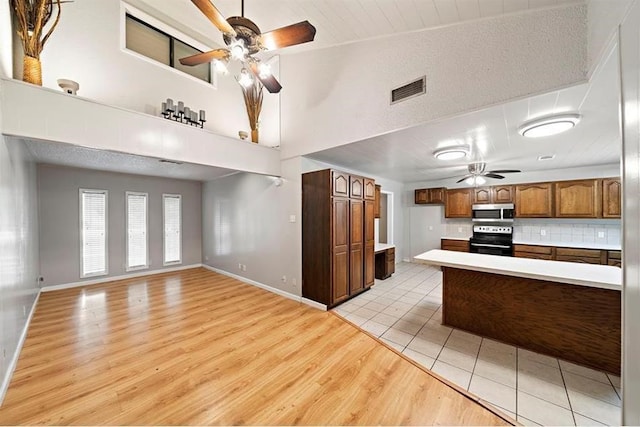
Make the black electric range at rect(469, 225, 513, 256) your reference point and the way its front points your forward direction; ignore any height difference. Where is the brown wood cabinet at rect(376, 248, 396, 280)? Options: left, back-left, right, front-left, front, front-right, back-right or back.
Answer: front-right

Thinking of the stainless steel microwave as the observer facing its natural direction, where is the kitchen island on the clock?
The kitchen island is roughly at 12 o'clock from the stainless steel microwave.

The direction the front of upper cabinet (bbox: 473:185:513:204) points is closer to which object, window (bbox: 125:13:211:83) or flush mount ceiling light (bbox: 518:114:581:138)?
the flush mount ceiling light

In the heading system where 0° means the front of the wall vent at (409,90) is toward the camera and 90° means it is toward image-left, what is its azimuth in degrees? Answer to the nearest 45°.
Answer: approximately 45°

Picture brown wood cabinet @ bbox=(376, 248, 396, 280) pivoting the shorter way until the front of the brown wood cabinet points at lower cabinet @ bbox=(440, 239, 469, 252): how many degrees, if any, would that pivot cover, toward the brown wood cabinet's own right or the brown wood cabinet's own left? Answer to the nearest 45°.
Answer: approximately 90° to the brown wood cabinet's own left

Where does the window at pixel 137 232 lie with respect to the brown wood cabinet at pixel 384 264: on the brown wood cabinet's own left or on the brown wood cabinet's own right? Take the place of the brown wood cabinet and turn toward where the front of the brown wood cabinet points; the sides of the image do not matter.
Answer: on the brown wood cabinet's own right

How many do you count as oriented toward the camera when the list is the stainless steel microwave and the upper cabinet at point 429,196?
2

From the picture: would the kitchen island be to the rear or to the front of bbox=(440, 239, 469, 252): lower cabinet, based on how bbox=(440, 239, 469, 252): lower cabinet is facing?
to the front
